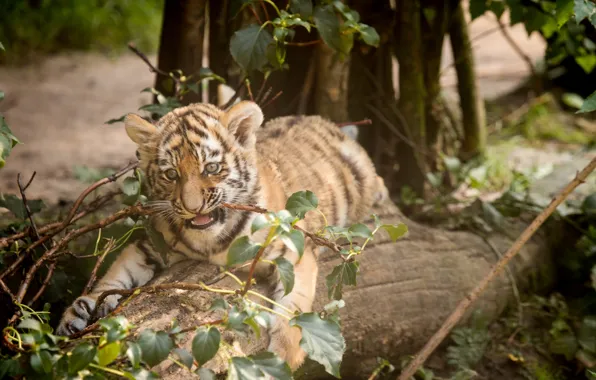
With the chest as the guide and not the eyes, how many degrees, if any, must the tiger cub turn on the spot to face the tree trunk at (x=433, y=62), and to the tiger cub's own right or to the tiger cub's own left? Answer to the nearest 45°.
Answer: approximately 180°

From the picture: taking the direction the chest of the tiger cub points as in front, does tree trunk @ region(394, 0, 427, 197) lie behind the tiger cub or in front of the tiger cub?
behind

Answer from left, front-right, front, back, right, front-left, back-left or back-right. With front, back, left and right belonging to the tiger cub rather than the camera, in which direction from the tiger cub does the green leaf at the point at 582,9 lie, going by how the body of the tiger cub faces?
back-left

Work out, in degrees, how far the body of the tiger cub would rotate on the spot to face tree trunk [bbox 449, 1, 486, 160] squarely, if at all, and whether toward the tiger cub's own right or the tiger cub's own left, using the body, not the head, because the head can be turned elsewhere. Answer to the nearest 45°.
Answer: approximately 180°

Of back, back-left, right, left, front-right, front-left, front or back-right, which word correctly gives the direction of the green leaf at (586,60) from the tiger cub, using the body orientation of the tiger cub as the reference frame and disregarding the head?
back

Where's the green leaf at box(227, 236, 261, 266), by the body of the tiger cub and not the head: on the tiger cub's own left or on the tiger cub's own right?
on the tiger cub's own left

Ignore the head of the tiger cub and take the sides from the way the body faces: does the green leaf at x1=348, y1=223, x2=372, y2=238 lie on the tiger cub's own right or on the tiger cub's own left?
on the tiger cub's own left

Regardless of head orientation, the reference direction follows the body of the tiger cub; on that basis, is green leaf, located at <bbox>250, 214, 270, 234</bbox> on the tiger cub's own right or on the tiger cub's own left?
on the tiger cub's own left

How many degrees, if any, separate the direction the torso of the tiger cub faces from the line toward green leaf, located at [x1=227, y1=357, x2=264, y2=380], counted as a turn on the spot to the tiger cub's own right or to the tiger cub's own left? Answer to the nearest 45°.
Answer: approximately 45° to the tiger cub's own left

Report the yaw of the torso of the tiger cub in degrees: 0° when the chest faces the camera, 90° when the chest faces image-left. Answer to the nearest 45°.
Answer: approximately 45°

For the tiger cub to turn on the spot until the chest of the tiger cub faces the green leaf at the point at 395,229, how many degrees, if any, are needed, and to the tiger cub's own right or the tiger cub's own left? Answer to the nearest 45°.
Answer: approximately 90° to the tiger cub's own left
